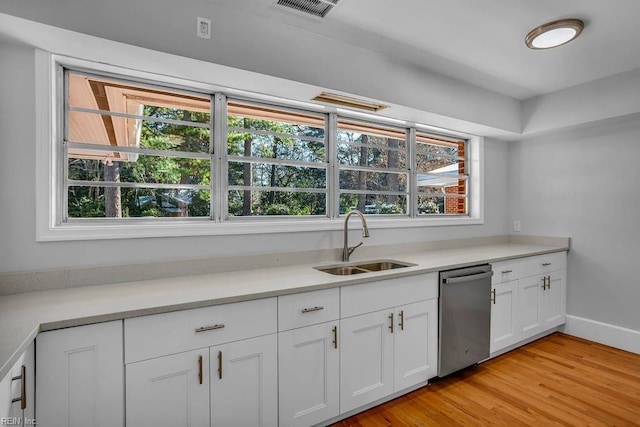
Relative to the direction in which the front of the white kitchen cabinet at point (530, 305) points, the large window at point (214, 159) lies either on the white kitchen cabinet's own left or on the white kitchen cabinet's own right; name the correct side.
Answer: on the white kitchen cabinet's own right

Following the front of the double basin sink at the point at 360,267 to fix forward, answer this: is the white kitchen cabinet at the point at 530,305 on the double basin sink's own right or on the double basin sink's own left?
on the double basin sink's own left

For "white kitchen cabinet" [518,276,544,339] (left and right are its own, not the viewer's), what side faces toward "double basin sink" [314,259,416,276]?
right

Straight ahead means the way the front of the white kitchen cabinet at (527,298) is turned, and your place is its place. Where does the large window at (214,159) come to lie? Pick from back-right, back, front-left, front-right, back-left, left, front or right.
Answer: right

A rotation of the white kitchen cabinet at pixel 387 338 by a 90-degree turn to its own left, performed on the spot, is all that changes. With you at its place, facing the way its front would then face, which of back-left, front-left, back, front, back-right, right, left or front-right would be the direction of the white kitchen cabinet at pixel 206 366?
back

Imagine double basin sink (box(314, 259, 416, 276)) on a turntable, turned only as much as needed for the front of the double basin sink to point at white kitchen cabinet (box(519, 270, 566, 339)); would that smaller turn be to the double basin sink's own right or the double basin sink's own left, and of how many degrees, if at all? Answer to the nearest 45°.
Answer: approximately 90° to the double basin sink's own left

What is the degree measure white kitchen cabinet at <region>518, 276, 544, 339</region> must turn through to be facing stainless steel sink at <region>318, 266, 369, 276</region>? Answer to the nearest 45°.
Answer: approximately 90° to its right

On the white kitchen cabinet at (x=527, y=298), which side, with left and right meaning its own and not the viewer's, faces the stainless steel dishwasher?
right

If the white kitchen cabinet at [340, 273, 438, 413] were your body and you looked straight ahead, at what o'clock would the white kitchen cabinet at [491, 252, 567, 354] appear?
the white kitchen cabinet at [491, 252, 567, 354] is roughly at 9 o'clock from the white kitchen cabinet at [340, 273, 438, 413].
